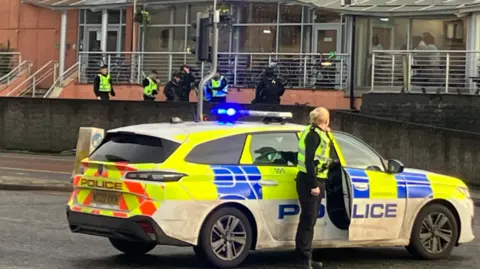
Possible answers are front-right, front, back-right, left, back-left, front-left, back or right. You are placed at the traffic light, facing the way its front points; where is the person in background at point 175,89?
right

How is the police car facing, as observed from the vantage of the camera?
facing away from the viewer and to the right of the viewer

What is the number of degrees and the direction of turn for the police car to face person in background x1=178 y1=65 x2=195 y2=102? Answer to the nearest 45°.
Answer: approximately 45° to its left

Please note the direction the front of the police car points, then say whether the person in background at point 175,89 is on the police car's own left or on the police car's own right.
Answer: on the police car's own left

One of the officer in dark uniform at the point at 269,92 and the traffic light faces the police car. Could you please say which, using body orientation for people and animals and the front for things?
the officer in dark uniform

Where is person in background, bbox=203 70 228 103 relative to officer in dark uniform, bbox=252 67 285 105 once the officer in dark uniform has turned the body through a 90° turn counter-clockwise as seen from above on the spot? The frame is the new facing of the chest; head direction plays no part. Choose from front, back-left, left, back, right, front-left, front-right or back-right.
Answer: back

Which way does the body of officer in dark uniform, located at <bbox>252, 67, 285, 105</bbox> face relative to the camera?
toward the camera

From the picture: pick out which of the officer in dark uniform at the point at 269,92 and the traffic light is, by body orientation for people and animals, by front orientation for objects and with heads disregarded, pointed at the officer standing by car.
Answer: the officer in dark uniform

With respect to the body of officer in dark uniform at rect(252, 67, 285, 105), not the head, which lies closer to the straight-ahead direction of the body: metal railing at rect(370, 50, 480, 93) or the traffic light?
the traffic light

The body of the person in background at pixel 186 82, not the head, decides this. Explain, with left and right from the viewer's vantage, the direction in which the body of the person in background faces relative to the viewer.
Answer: facing the viewer and to the left of the viewer
